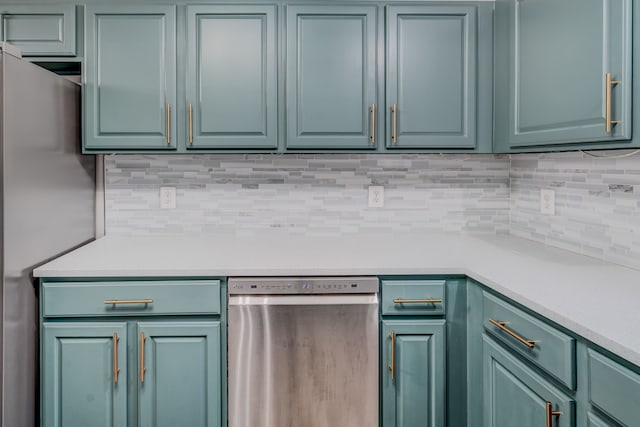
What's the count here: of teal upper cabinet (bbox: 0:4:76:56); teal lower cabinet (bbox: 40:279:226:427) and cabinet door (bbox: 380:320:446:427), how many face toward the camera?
3

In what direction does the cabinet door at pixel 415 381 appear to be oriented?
toward the camera

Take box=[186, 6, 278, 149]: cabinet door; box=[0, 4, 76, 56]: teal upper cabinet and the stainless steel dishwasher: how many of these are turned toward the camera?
3

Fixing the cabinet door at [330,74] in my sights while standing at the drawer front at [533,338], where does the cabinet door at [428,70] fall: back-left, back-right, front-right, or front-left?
front-right

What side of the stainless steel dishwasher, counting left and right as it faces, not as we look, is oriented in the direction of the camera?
front

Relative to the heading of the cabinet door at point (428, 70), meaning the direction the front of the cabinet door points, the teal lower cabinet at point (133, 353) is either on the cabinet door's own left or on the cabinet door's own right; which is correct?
on the cabinet door's own right

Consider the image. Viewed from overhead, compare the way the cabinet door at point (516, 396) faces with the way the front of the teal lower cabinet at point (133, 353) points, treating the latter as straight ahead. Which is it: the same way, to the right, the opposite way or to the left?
to the right

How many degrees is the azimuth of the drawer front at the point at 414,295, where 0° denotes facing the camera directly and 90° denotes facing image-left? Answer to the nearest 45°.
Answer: approximately 0°

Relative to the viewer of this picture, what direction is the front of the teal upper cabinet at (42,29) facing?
facing the viewer

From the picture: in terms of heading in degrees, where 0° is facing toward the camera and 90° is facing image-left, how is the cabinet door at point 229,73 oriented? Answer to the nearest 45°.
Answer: approximately 0°

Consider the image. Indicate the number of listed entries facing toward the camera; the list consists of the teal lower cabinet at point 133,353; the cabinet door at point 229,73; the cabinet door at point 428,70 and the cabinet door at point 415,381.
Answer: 4

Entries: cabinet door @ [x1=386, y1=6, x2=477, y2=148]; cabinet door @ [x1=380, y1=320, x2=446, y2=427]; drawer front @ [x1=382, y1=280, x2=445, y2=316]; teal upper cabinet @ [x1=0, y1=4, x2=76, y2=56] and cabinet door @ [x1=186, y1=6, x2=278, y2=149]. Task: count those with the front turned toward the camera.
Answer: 5

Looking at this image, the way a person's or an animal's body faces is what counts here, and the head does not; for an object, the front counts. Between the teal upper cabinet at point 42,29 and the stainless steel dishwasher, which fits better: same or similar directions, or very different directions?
same or similar directions

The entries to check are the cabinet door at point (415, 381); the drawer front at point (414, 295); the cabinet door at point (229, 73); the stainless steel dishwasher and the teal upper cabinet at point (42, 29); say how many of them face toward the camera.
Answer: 5

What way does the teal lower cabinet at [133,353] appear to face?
toward the camera
